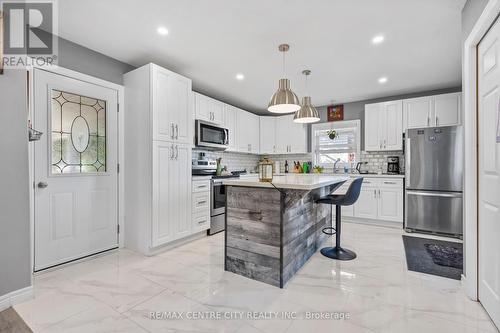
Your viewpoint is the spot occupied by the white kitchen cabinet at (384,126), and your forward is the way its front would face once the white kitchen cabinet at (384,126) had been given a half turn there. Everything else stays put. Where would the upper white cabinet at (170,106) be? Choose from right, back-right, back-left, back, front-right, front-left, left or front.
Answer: back-left

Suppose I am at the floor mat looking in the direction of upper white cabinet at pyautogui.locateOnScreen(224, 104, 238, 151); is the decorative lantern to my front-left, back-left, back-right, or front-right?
front-left

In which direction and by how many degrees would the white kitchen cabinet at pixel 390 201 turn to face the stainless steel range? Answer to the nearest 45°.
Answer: approximately 45° to its right

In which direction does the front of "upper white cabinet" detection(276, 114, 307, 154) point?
toward the camera

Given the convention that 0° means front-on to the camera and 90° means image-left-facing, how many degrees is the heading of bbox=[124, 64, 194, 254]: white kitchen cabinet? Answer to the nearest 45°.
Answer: approximately 315°

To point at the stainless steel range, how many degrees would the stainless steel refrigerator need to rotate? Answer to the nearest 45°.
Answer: approximately 45° to its right

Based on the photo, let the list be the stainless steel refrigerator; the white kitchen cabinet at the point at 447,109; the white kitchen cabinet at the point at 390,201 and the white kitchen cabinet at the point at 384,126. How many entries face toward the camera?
4

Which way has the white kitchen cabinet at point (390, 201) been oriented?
toward the camera

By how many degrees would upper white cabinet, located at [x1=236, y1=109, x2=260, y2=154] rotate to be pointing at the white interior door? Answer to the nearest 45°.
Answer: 0° — it already faces it

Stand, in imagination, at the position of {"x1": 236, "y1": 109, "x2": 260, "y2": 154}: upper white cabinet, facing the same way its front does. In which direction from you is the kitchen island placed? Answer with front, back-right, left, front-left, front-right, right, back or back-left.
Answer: front-right

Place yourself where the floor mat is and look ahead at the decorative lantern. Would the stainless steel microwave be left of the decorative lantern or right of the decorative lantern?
right

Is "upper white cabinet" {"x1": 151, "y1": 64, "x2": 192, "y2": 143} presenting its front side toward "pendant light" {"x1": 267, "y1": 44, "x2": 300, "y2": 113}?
yes

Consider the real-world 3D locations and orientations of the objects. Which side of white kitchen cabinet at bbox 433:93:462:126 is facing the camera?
front

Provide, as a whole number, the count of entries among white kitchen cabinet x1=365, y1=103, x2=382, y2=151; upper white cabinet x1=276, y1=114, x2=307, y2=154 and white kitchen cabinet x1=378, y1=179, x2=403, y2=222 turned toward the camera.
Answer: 3

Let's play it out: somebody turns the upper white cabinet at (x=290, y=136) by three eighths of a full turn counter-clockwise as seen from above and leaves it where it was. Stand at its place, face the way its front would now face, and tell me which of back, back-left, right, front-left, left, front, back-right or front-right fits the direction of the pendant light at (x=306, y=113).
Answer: back-right

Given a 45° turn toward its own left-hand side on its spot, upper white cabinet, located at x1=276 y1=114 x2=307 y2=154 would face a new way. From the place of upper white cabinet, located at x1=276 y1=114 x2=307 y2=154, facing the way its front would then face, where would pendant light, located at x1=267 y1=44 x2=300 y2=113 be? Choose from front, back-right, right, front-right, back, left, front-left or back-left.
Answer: front-right

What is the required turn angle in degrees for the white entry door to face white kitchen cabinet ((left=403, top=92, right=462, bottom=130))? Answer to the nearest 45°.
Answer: approximately 45° to its left

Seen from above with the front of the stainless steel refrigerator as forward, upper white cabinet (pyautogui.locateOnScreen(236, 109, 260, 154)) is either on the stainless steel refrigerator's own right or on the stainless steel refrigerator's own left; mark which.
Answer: on the stainless steel refrigerator's own right
